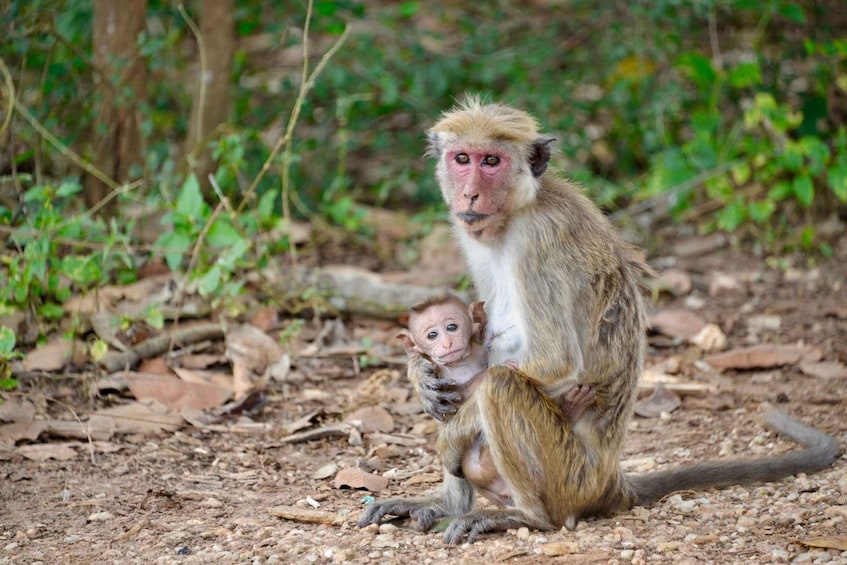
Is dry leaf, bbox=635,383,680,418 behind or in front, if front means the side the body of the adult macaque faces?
behind

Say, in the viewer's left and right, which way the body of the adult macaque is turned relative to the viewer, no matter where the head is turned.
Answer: facing the viewer and to the left of the viewer

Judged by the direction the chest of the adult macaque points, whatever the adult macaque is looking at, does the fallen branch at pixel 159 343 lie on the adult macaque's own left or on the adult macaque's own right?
on the adult macaque's own right

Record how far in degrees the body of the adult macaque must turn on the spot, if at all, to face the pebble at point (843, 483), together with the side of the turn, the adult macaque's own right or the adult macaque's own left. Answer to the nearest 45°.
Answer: approximately 135° to the adult macaque's own left

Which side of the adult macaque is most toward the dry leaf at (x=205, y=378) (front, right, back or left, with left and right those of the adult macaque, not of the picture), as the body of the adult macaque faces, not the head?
right

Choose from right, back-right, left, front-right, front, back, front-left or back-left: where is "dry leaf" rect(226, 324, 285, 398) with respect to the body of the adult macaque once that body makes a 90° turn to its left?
back

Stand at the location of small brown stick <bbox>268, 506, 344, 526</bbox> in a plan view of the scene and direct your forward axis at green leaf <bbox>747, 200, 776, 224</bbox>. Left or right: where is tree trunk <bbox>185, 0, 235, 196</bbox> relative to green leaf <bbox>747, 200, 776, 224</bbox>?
left

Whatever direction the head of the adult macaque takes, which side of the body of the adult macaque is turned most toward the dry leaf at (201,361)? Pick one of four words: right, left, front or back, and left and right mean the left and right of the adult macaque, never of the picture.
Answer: right

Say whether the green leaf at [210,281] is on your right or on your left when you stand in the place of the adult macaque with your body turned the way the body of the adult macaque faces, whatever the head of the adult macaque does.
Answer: on your right

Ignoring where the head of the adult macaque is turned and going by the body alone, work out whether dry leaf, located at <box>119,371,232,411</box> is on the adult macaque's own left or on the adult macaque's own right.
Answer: on the adult macaque's own right
